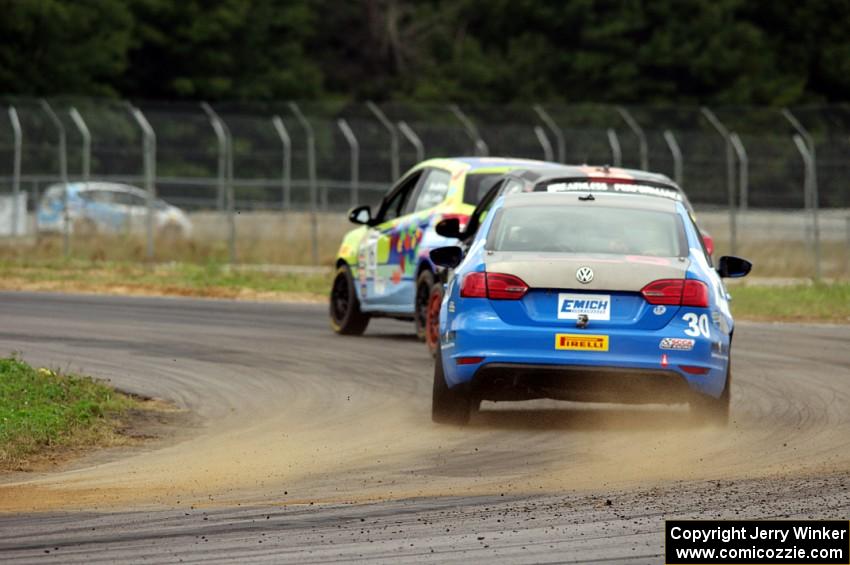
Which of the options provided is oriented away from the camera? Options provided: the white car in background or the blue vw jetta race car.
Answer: the blue vw jetta race car

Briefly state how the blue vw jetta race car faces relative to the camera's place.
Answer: facing away from the viewer

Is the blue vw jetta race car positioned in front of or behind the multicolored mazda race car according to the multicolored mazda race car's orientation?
behind

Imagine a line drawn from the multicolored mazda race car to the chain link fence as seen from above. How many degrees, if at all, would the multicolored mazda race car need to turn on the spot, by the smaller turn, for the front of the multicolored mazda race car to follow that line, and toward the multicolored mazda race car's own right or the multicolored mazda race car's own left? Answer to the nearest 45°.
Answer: approximately 45° to the multicolored mazda race car's own right

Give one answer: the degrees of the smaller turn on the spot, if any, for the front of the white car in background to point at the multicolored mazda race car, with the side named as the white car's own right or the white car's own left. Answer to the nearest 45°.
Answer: approximately 90° to the white car's own right

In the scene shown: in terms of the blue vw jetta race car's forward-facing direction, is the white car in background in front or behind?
in front

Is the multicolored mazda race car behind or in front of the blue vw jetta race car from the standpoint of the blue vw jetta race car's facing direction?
in front

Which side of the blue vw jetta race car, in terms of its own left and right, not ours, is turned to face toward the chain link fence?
front

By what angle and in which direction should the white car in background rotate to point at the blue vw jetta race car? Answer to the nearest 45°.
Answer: approximately 90° to its right

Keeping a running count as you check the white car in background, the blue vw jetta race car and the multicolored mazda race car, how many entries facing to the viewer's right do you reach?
1

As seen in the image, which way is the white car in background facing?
to the viewer's right

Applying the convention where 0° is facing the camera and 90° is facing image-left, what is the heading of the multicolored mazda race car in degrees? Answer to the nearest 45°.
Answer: approximately 135°

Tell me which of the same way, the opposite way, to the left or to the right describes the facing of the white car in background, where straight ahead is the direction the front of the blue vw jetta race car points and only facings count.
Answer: to the right
